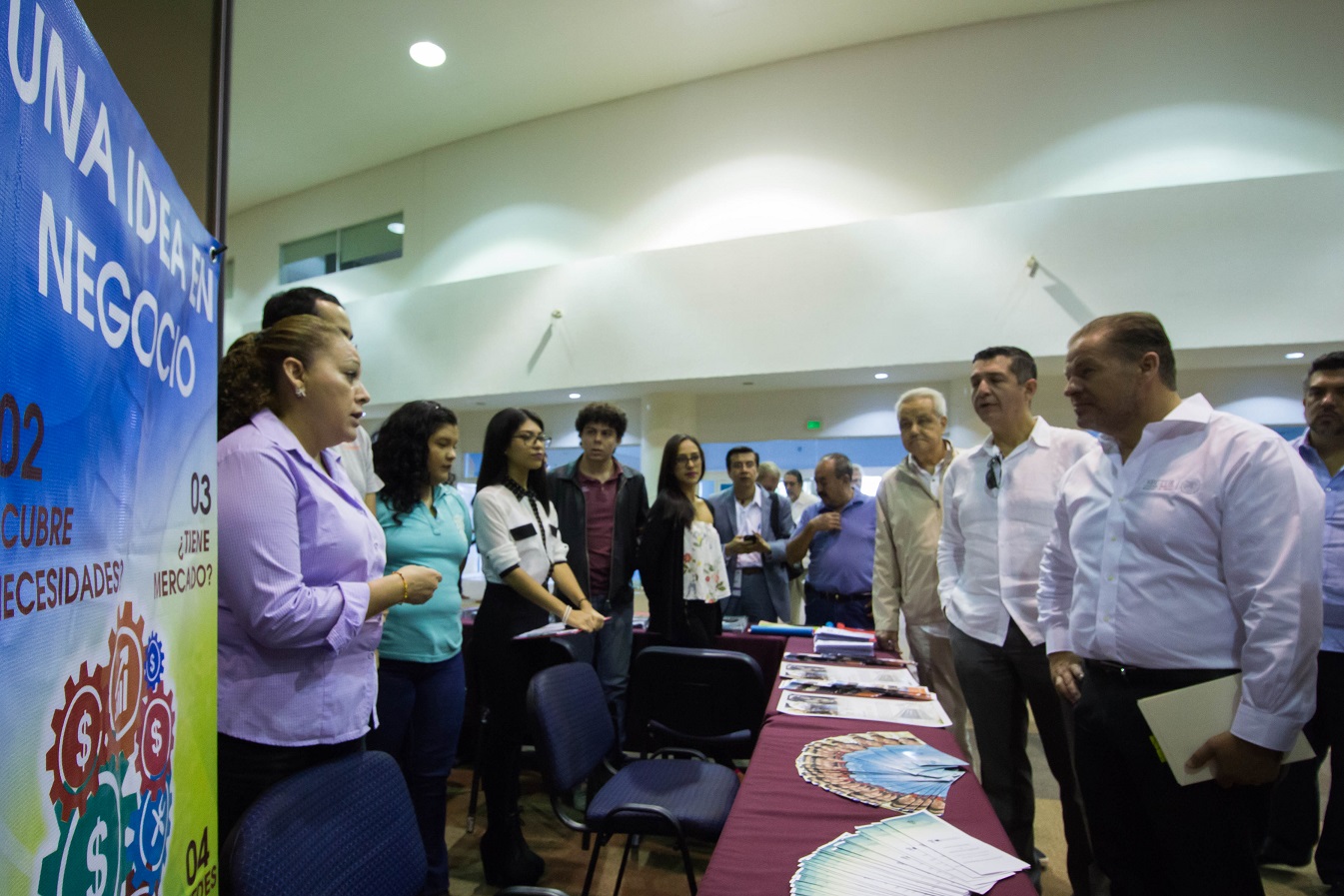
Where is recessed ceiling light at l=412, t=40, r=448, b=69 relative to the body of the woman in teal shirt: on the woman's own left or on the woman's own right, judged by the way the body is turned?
on the woman's own left

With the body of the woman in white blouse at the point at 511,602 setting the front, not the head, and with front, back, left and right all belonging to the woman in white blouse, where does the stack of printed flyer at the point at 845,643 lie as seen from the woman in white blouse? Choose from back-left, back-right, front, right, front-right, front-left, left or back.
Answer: front-left

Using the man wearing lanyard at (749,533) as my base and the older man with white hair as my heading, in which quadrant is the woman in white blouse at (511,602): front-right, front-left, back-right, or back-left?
front-right

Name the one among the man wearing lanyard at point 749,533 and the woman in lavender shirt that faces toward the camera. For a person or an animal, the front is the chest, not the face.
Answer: the man wearing lanyard

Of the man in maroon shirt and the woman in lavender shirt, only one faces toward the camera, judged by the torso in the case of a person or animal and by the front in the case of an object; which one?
the man in maroon shirt

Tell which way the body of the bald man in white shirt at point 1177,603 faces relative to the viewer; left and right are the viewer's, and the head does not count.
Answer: facing the viewer and to the left of the viewer

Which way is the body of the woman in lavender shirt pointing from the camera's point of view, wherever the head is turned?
to the viewer's right

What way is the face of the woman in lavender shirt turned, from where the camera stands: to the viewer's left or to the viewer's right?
to the viewer's right

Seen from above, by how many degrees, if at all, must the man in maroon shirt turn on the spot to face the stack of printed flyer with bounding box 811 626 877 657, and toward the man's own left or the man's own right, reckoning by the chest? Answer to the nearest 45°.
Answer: approximately 45° to the man's own left

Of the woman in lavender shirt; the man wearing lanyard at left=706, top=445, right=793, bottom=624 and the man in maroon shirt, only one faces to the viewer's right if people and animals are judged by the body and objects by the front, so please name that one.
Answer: the woman in lavender shirt

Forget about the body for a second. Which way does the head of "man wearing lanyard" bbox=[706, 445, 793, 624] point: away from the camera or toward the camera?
toward the camera

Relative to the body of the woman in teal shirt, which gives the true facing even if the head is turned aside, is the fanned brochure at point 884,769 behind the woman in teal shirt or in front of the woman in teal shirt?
in front

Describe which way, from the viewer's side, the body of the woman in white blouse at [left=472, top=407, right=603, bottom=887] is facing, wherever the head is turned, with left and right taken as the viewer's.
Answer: facing the viewer and to the right of the viewer

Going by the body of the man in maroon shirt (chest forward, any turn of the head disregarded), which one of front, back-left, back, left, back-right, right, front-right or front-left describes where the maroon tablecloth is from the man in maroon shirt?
front

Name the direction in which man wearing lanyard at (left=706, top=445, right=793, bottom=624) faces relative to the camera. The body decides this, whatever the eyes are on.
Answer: toward the camera

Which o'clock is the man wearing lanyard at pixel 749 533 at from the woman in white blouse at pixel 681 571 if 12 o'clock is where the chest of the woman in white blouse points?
The man wearing lanyard is roughly at 8 o'clock from the woman in white blouse.

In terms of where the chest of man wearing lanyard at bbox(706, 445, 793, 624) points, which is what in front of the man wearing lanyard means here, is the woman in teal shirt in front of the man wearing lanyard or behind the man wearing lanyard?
in front

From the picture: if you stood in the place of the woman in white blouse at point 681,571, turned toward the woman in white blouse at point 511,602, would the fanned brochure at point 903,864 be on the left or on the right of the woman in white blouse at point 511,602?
left
